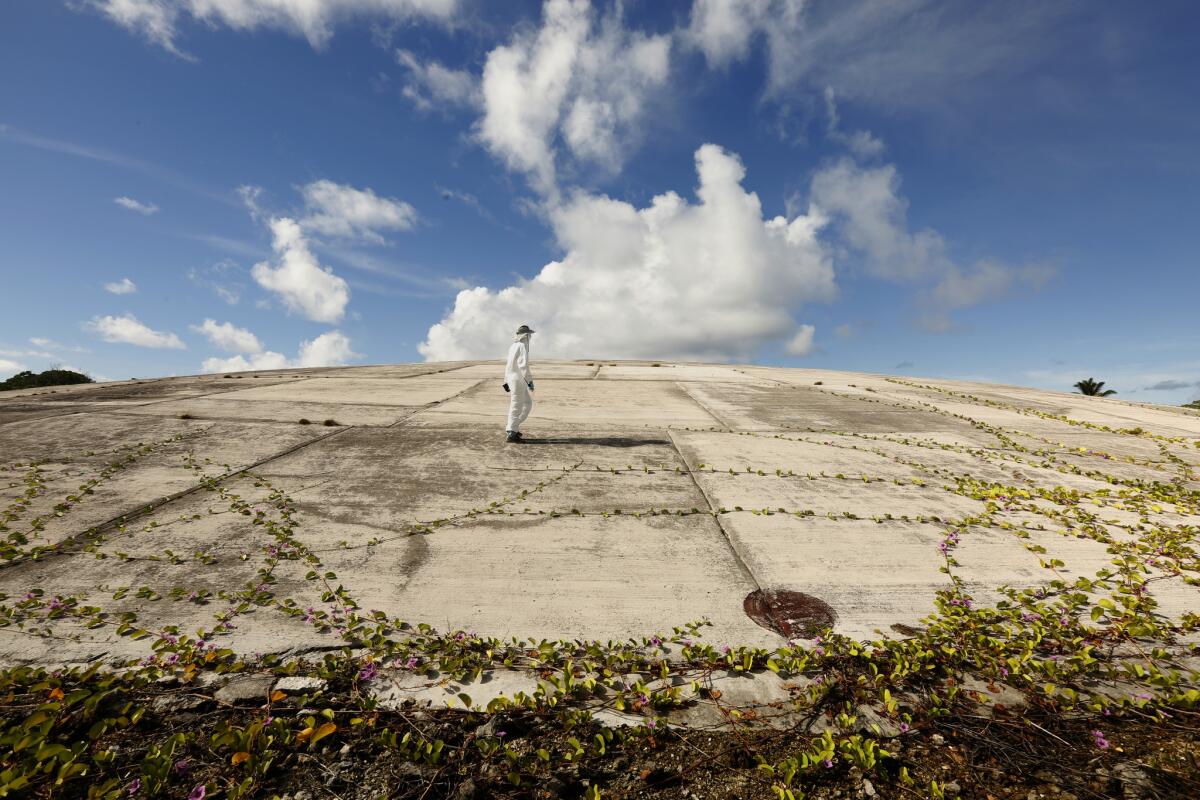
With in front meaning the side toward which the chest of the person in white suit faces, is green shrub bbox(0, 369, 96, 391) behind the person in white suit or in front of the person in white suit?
behind

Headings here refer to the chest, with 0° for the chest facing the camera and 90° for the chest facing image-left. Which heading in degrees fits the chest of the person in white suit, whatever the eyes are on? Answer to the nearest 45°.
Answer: approximately 270°
